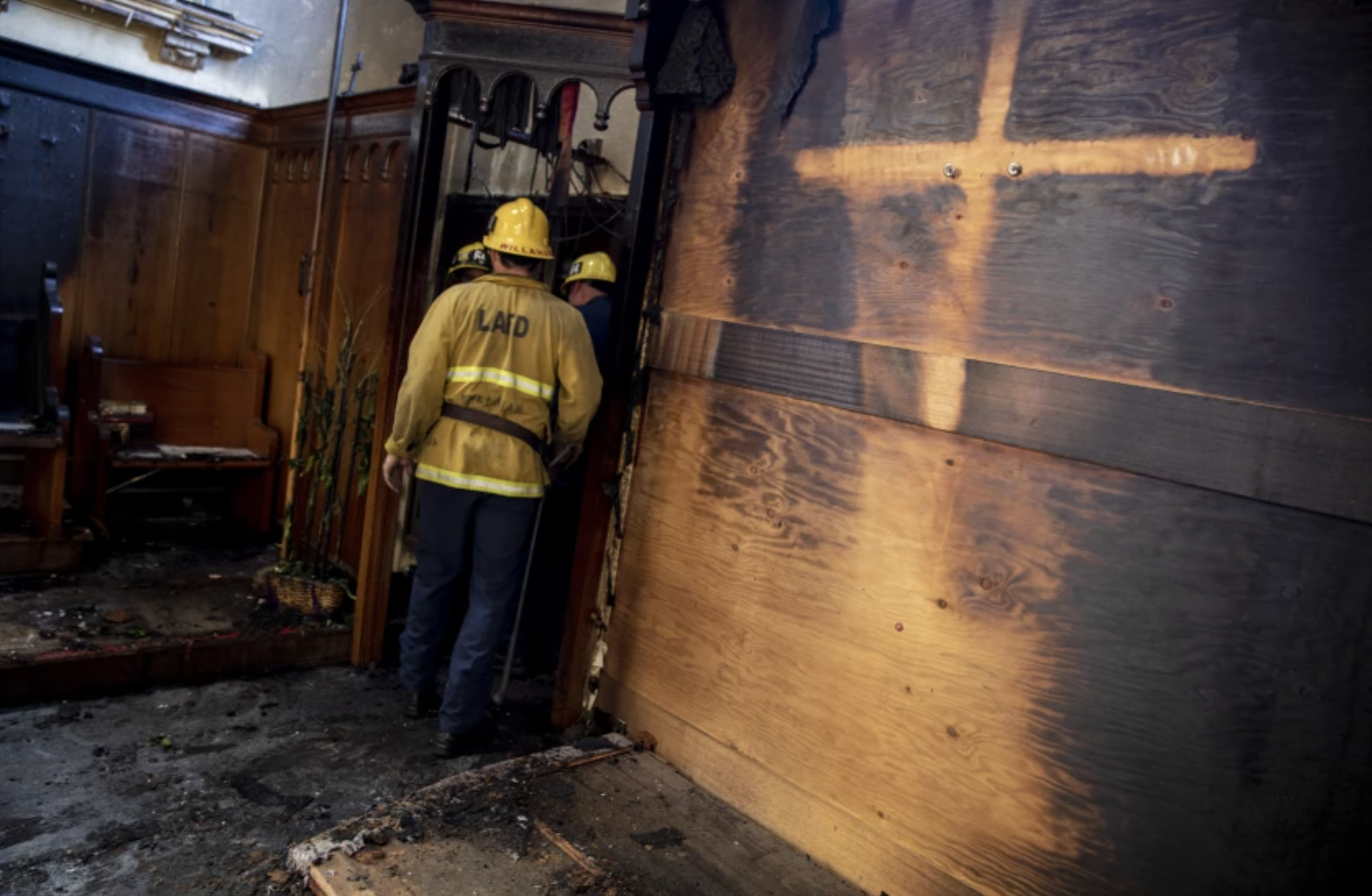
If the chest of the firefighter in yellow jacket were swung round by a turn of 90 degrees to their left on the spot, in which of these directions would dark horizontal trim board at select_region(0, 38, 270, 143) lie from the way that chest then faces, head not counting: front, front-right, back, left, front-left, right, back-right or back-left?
front-right

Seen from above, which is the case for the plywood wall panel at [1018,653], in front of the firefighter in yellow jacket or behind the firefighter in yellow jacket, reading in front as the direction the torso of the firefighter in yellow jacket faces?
behind

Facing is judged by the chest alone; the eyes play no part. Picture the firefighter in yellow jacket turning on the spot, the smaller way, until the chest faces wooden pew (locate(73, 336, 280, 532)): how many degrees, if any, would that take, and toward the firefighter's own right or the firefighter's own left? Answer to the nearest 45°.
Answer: approximately 45° to the firefighter's own left

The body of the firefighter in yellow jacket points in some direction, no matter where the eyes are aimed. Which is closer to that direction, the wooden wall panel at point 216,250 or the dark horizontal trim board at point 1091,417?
the wooden wall panel

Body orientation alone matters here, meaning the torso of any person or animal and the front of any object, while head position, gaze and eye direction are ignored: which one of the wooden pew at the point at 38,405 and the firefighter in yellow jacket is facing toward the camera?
the wooden pew

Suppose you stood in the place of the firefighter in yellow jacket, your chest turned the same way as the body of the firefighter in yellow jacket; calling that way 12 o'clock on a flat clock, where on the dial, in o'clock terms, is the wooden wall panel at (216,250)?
The wooden wall panel is roughly at 11 o'clock from the firefighter in yellow jacket.

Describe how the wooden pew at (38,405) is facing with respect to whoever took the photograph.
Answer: facing the viewer

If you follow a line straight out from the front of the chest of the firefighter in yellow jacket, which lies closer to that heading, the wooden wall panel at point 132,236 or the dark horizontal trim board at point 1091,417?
the wooden wall panel

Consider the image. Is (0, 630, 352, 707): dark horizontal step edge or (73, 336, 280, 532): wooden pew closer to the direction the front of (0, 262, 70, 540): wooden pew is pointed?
the dark horizontal step edge

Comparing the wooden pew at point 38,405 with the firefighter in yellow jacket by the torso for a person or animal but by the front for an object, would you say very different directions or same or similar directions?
very different directions

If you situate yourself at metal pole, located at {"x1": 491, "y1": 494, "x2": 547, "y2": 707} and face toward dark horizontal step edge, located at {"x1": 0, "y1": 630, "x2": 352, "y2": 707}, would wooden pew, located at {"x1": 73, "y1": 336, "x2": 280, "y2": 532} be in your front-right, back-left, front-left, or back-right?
front-right

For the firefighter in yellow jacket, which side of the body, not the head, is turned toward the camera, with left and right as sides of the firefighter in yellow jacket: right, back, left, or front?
back

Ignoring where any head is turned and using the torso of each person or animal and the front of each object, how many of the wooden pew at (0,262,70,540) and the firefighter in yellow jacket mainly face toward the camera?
1

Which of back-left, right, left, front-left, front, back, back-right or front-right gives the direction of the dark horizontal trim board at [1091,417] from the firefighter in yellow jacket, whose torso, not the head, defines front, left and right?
back-right

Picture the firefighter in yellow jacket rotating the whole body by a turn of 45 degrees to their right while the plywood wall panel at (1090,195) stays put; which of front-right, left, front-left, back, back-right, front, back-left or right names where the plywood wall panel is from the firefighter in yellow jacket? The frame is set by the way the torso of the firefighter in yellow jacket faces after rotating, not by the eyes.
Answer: right
